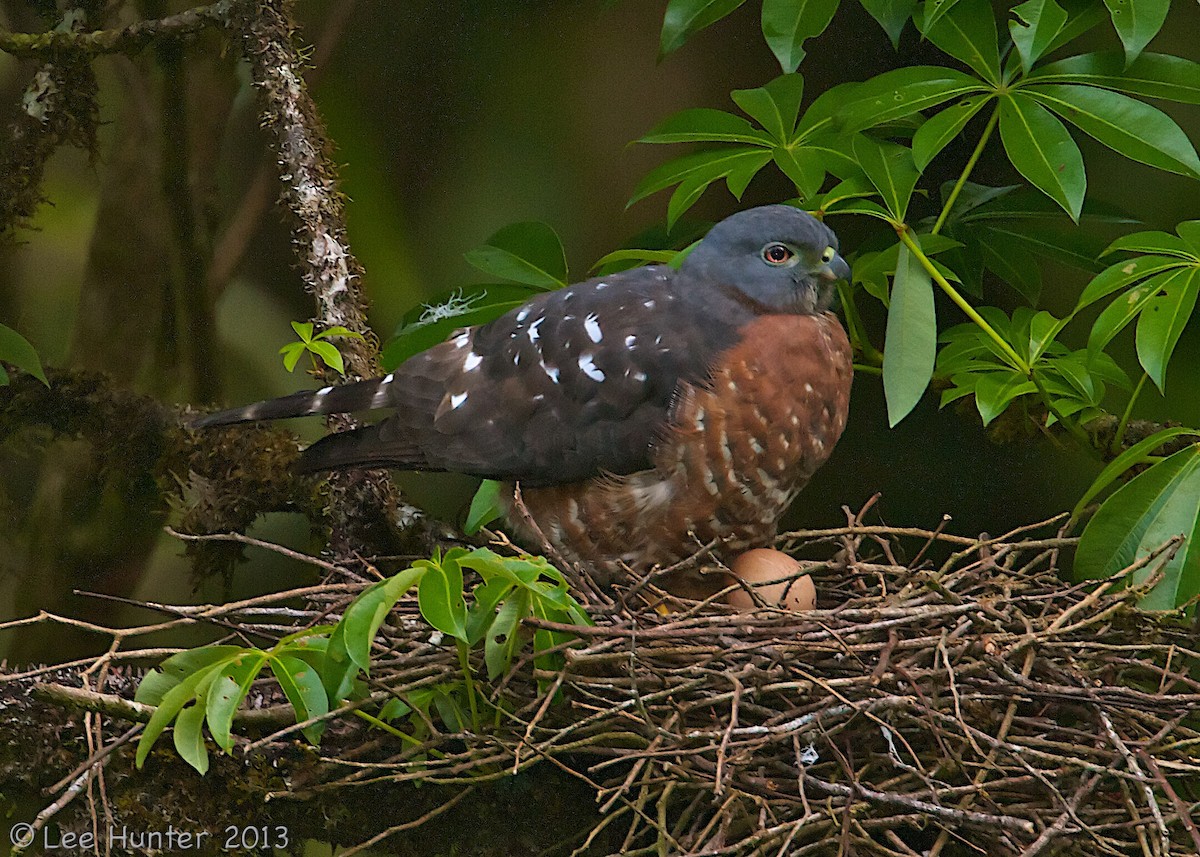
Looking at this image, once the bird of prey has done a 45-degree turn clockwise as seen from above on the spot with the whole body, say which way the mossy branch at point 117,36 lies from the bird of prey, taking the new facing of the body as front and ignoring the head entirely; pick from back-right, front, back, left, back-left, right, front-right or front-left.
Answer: back

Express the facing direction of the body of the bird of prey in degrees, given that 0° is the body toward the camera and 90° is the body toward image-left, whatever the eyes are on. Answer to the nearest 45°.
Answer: approximately 270°
